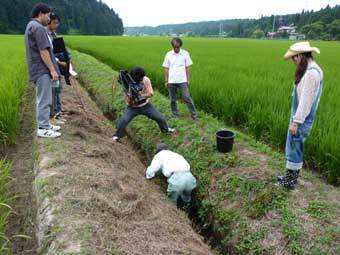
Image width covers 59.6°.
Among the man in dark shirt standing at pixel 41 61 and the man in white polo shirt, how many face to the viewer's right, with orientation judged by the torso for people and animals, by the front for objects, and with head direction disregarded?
1

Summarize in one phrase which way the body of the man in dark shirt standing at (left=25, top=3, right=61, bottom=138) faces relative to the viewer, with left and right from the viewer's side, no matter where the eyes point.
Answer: facing to the right of the viewer

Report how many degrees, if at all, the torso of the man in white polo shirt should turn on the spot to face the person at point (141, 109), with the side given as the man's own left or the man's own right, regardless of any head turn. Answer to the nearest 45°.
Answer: approximately 45° to the man's own right

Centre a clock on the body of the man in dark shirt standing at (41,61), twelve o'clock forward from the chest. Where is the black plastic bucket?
The black plastic bucket is roughly at 1 o'clock from the man in dark shirt standing.

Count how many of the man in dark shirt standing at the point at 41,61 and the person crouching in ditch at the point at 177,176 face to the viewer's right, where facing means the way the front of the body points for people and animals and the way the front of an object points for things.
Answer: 1

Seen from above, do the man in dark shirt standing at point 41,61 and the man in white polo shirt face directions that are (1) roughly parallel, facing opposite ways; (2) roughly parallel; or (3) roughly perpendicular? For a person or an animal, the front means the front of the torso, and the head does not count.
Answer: roughly perpendicular

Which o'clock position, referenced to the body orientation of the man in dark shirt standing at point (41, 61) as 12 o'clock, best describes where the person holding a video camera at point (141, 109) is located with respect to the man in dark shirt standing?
The person holding a video camera is roughly at 12 o'clock from the man in dark shirt standing.

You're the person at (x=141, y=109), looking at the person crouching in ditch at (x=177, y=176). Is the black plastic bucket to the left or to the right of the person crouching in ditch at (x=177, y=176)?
left

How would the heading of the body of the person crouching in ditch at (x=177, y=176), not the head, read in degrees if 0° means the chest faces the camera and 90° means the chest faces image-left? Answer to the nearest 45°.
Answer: approximately 135°

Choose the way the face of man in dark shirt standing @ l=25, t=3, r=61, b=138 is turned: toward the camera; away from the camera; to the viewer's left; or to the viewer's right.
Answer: to the viewer's right
